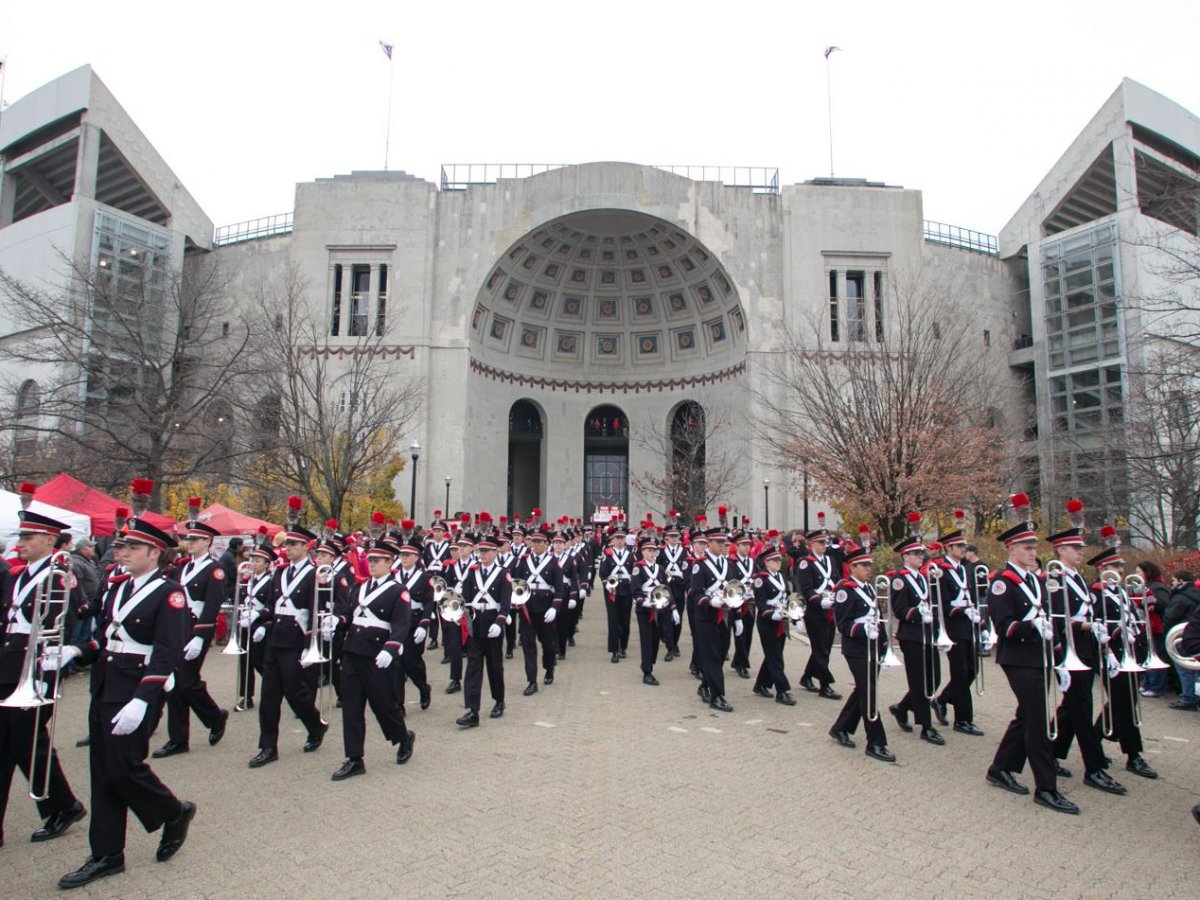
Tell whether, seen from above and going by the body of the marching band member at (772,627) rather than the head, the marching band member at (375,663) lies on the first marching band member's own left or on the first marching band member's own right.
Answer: on the first marching band member's own right

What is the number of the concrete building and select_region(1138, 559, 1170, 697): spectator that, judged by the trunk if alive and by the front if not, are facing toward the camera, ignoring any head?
1

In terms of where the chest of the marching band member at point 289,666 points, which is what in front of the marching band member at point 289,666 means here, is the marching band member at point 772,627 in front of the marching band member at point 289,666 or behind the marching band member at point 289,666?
behind

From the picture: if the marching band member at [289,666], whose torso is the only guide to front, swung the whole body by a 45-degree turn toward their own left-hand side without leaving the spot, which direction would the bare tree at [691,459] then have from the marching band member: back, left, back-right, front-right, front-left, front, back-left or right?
back-left

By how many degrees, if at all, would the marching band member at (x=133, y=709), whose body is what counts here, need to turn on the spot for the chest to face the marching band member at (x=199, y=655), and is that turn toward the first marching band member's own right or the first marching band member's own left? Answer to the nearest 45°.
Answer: approximately 135° to the first marching band member's own right

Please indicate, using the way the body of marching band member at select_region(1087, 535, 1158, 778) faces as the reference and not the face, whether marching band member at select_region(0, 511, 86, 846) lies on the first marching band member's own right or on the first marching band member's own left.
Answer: on the first marching band member's own right

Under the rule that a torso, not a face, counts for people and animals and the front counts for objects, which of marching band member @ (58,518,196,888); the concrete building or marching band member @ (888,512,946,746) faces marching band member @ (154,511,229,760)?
the concrete building

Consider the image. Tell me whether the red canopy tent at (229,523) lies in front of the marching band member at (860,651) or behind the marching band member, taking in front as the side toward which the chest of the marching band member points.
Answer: behind

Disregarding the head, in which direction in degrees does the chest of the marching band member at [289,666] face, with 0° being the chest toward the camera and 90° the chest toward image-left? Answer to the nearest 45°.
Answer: approximately 45°

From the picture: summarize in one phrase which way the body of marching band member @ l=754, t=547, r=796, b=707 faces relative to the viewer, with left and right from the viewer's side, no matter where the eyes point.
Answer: facing the viewer and to the right of the viewer
